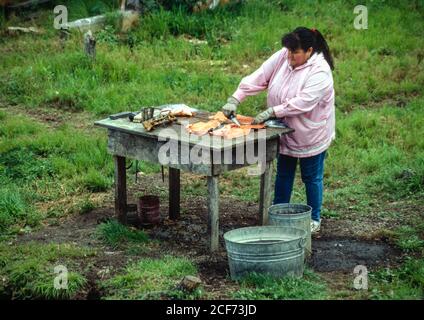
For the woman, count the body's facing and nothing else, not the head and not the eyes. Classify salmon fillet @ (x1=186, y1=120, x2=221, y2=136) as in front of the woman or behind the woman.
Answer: in front

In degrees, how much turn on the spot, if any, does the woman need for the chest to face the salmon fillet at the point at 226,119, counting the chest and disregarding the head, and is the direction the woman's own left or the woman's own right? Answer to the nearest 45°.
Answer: approximately 45° to the woman's own right

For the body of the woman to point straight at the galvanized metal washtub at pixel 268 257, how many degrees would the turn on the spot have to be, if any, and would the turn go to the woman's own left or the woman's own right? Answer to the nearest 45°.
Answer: approximately 45° to the woman's own left

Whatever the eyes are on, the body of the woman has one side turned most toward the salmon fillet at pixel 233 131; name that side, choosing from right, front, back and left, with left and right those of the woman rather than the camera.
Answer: front

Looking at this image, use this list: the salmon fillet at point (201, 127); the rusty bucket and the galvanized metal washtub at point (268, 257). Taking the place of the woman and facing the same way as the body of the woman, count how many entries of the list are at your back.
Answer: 0

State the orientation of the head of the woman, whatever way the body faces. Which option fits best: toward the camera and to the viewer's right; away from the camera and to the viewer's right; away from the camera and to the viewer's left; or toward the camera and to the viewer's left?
toward the camera and to the viewer's left

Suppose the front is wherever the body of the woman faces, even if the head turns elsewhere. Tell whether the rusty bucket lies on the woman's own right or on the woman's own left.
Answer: on the woman's own right

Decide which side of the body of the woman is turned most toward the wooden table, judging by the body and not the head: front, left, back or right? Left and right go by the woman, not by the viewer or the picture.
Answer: front

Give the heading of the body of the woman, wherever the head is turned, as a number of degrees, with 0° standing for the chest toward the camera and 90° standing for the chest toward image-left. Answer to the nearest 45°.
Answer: approximately 45°
